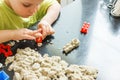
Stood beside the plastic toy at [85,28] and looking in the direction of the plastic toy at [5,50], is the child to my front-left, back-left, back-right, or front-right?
front-right

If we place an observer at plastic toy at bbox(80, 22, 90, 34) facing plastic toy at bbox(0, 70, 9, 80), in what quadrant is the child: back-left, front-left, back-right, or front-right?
front-right

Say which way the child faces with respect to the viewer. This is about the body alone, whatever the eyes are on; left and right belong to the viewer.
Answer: facing the viewer and to the right of the viewer
